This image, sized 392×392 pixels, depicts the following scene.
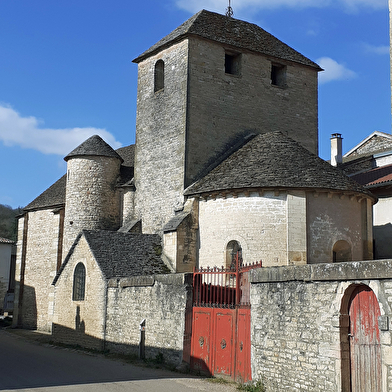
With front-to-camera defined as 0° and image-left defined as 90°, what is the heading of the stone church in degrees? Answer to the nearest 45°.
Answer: approximately 135°
